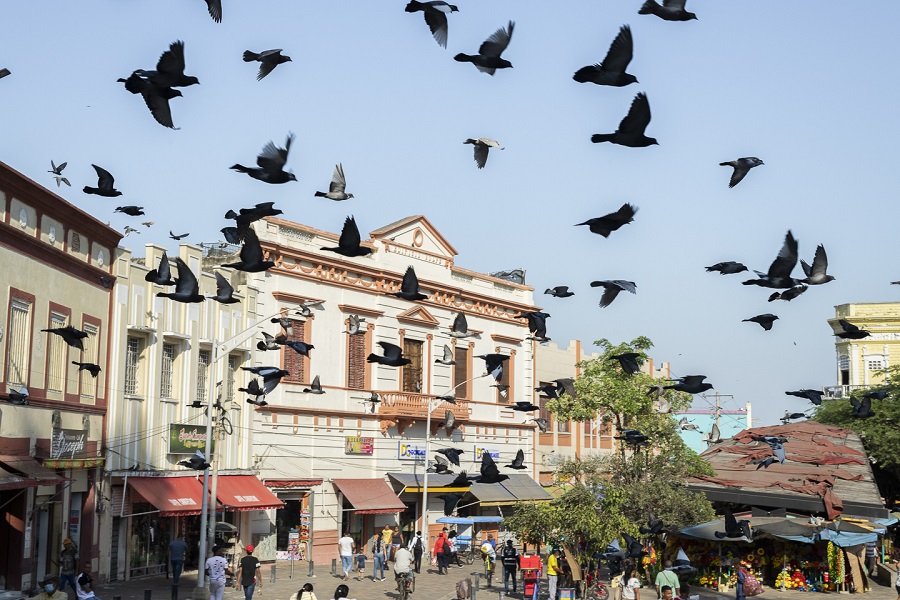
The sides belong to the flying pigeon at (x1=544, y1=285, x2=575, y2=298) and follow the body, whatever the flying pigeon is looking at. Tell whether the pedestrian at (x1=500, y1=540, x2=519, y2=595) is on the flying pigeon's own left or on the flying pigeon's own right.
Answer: on the flying pigeon's own left

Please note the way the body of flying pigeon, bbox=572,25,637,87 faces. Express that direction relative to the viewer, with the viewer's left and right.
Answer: facing to the right of the viewer

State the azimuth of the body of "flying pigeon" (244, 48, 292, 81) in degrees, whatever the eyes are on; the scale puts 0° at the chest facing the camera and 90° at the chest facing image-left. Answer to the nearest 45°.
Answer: approximately 270°

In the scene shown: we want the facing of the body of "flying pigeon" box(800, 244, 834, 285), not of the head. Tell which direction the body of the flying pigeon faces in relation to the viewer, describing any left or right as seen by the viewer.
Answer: facing to the right of the viewer

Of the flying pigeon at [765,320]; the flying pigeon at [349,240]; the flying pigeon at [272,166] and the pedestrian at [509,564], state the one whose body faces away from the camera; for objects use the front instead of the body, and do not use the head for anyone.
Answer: the pedestrian
